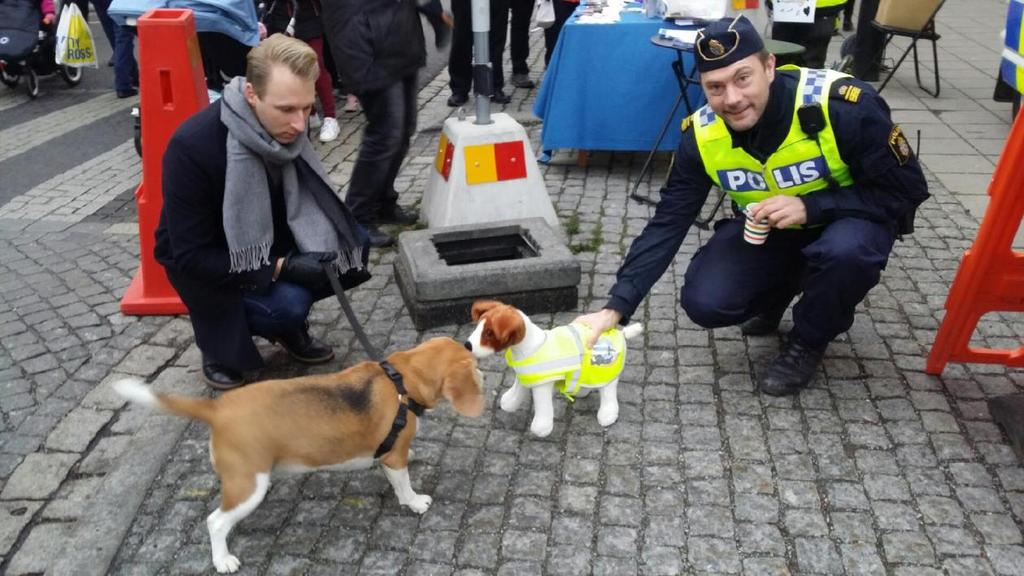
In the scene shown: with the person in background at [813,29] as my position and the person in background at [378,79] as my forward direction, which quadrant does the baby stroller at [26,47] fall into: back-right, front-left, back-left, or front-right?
front-right

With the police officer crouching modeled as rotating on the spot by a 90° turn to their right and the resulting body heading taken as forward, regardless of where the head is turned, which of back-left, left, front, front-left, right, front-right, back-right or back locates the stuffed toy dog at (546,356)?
left

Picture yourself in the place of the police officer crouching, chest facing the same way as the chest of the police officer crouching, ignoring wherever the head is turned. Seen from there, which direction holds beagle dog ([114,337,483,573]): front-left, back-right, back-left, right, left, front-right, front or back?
front

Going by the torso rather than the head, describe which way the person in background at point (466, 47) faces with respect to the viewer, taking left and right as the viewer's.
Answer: facing the viewer

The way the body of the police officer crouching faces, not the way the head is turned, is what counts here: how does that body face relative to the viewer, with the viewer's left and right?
facing the viewer and to the left of the viewer

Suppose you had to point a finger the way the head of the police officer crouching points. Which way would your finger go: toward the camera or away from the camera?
toward the camera
